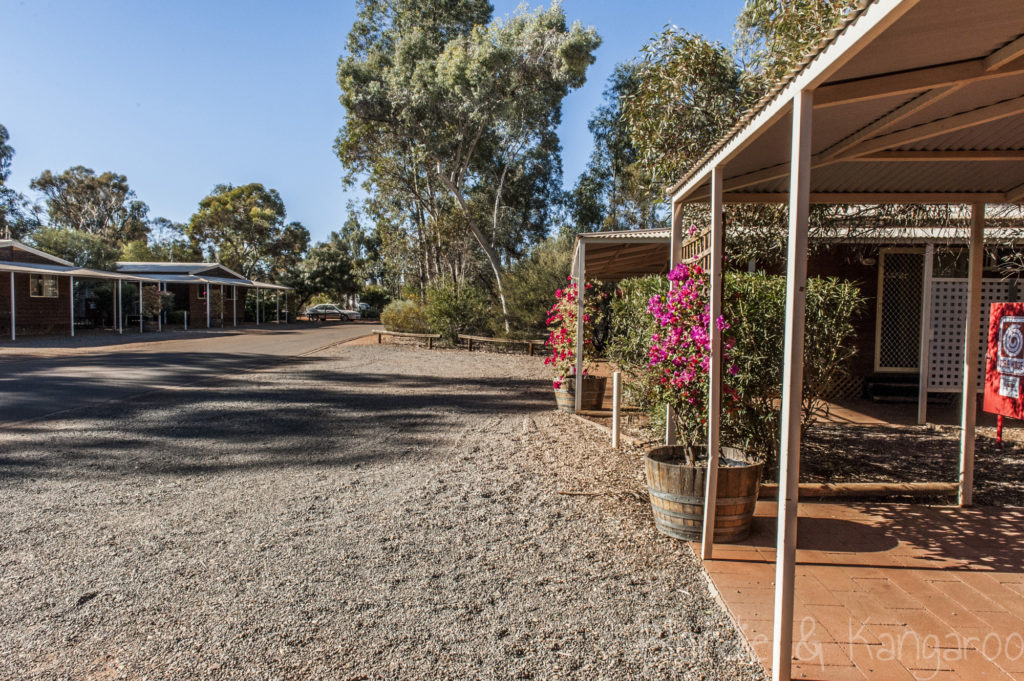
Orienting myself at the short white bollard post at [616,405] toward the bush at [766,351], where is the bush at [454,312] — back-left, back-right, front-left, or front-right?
back-left

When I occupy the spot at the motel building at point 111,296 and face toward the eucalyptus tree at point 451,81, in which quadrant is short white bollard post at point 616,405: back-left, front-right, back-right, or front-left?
front-right

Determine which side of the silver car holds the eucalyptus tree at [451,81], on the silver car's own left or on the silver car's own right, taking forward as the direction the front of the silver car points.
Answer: on the silver car's own right

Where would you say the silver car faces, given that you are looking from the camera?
facing to the right of the viewer

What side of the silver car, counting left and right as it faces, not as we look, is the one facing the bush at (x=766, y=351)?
right

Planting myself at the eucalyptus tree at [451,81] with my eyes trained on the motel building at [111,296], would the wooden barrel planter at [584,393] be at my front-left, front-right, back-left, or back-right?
back-left

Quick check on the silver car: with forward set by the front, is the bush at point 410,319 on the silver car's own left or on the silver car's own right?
on the silver car's own right

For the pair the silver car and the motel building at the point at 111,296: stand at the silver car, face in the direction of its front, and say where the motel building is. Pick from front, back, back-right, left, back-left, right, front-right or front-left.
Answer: back-right

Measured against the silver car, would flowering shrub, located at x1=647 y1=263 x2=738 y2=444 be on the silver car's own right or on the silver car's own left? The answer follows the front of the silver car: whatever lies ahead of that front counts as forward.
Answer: on the silver car's own right

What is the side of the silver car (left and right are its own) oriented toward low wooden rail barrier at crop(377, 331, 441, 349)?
right
